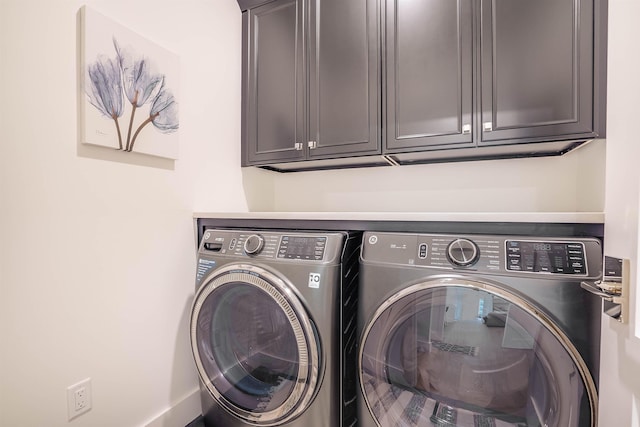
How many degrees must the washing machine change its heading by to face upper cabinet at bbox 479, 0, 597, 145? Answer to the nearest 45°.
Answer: approximately 135° to its left

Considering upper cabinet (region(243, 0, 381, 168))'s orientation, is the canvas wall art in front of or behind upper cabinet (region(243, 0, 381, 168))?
in front

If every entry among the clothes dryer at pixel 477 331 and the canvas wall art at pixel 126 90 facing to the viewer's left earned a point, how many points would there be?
0

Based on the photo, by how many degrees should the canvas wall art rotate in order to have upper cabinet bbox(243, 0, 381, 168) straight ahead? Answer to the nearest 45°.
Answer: approximately 45° to its left

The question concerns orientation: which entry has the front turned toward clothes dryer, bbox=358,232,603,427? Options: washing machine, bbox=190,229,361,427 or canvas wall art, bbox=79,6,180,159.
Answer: the canvas wall art

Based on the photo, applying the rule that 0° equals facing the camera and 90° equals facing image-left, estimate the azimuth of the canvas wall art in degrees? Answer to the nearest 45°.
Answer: approximately 315°

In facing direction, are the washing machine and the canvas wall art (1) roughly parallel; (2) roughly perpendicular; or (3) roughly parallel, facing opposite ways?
roughly perpendicular

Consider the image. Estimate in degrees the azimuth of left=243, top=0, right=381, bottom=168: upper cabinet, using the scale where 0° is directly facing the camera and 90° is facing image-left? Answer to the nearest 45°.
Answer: approximately 45°

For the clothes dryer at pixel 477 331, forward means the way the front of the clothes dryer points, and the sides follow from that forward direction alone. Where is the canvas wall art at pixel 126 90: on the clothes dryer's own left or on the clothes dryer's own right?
on the clothes dryer's own right

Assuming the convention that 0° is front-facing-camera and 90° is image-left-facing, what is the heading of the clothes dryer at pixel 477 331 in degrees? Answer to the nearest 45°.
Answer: approximately 0°
